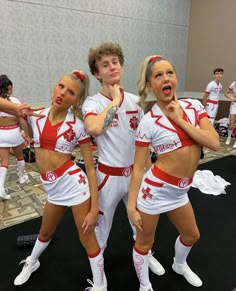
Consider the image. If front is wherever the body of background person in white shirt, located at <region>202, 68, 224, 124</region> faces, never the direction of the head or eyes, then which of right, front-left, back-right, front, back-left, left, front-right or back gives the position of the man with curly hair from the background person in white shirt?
front-right

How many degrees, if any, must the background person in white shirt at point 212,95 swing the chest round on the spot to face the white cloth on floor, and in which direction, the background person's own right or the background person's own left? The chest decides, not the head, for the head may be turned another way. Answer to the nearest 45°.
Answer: approximately 45° to the background person's own right

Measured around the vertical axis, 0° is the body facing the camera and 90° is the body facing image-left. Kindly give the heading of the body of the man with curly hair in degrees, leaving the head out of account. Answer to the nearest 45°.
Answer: approximately 315°

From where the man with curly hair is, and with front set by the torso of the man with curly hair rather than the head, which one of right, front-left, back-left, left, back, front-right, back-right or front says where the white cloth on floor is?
left

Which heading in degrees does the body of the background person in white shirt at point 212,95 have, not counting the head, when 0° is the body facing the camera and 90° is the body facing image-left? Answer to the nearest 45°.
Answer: approximately 315°

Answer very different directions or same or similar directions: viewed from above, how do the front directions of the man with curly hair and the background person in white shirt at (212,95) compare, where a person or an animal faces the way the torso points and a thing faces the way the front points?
same or similar directions

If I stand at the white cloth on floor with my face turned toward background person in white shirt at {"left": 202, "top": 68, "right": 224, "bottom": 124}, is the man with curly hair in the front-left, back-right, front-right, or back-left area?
back-left

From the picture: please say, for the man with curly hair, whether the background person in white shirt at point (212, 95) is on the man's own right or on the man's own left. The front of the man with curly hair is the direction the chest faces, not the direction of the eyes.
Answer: on the man's own left

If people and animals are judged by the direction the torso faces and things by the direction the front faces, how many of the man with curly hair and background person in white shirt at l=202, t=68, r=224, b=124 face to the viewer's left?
0
